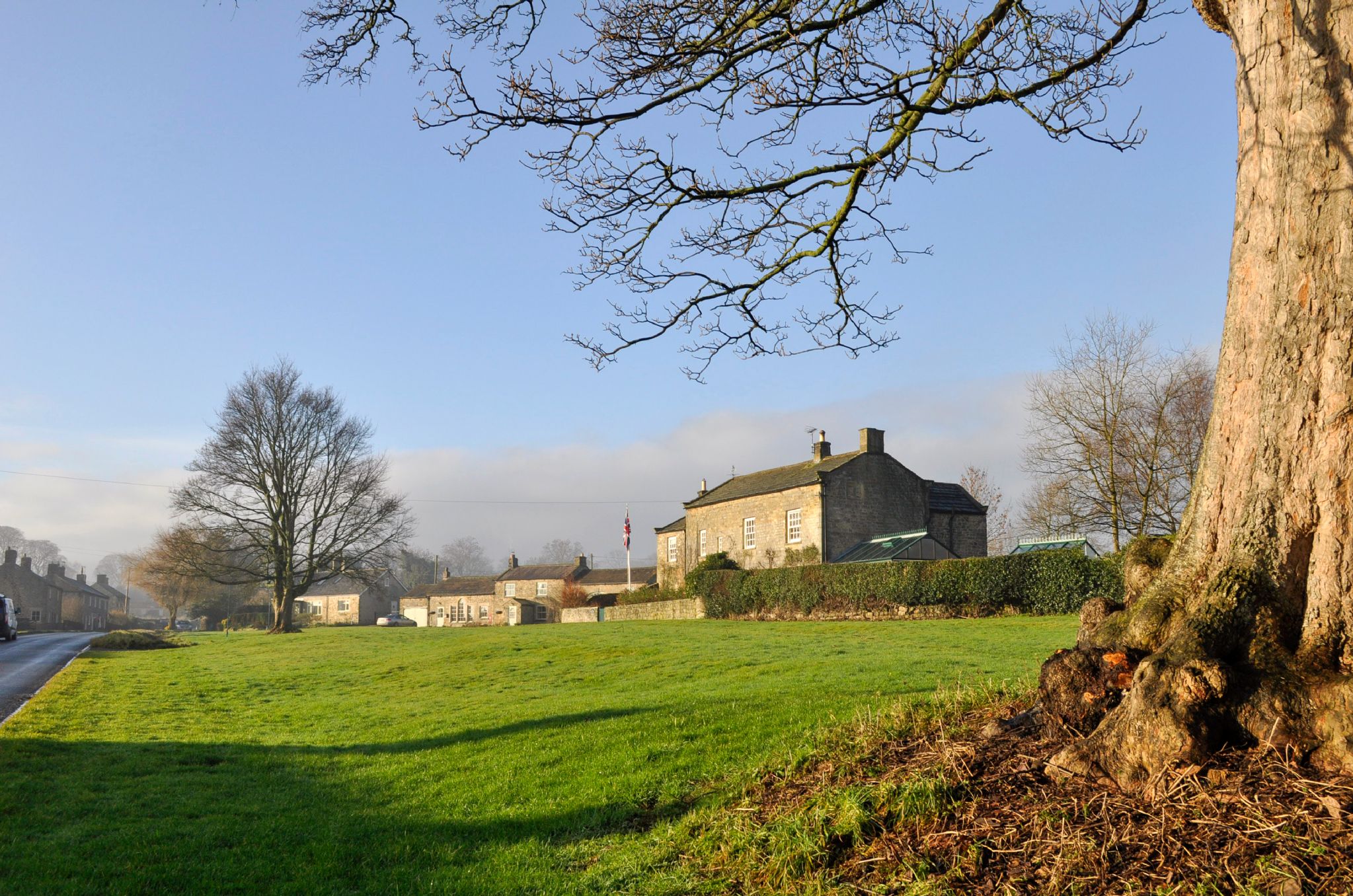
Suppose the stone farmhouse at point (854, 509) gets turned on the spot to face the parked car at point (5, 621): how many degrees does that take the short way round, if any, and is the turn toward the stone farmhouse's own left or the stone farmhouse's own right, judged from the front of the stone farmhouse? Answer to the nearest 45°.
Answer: approximately 45° to the stone farmhouse's own right

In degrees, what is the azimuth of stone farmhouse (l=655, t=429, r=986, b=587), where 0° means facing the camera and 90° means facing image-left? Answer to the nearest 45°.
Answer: approximately 45°

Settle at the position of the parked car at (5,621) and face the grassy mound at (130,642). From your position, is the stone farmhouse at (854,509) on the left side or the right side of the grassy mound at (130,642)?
left

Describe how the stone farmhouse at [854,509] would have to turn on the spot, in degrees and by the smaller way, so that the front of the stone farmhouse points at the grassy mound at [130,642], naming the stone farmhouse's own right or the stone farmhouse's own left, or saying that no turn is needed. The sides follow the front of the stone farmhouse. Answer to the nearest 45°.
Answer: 0° — it already faces it

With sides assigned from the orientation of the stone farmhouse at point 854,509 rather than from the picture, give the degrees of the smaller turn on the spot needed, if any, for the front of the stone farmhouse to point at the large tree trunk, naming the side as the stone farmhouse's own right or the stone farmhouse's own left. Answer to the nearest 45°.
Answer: approximately 45° to the stone farmhouse's own left

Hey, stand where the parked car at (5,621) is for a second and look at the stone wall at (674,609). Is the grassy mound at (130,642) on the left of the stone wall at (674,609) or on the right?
right

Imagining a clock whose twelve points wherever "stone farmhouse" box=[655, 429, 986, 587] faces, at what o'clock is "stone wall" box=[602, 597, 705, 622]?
The stone wall is roughly at 1 o'clock from the stone farmhouse.
